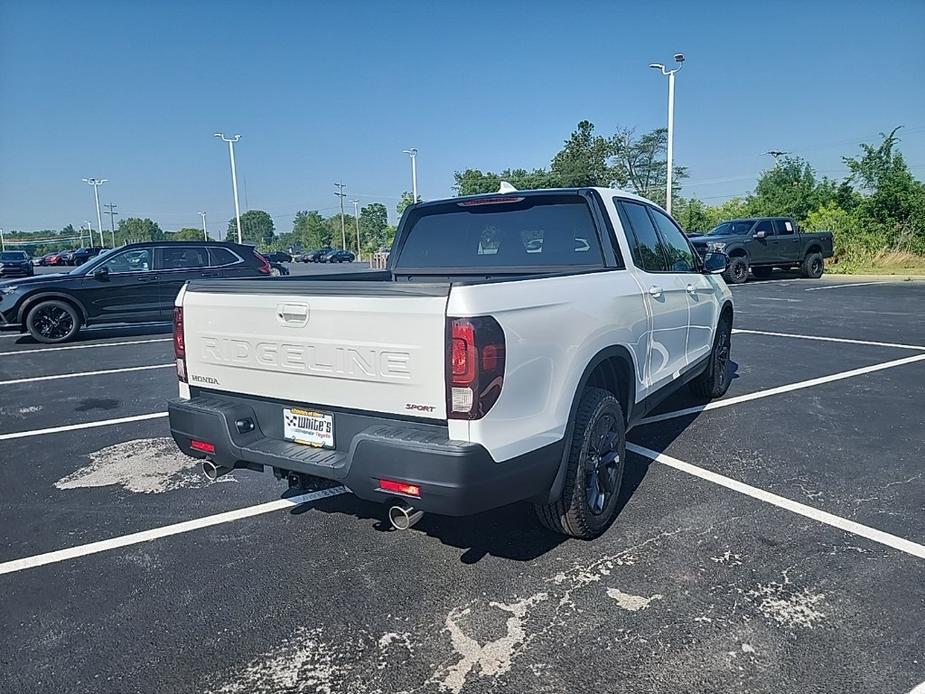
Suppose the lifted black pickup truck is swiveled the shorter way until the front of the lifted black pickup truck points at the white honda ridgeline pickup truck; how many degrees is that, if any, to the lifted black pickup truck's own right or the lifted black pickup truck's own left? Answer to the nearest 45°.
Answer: approximately 45° to the lifted black pickup truck's own left

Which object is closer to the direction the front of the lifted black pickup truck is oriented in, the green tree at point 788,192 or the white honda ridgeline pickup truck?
the white honda ridgeline pickup truck

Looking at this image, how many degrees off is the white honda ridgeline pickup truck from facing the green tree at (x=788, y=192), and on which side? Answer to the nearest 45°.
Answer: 0° — it already faces it

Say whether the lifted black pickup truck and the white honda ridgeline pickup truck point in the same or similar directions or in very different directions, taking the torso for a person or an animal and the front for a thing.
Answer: very different directions

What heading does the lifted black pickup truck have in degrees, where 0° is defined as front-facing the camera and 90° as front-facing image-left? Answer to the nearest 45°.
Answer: approximately 45°

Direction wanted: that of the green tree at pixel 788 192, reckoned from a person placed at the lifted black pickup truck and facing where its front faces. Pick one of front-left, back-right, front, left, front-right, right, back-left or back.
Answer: back-right

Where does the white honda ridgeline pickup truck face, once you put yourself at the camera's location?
facing away from the viewer and to the right of the viewer

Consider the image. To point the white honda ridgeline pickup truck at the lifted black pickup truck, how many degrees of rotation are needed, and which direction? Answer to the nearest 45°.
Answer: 0° — it already faces it
